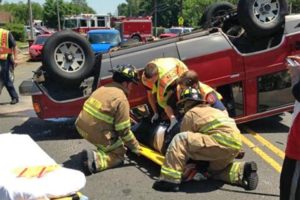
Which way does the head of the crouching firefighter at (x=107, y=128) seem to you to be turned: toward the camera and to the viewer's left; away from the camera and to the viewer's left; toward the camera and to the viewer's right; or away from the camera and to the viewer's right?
away from the camera and to the viewer's right

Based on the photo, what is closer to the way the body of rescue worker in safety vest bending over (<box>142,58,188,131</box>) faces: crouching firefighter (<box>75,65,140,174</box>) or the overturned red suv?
the crouching firefighter

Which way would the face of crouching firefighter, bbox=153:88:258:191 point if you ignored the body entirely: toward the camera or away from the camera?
away from the camera

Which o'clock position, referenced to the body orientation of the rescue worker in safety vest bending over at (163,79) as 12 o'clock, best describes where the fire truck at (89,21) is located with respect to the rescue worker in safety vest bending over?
The fire truck is roughly at 4 o'clock from the rescue worker in safety vest bending over.

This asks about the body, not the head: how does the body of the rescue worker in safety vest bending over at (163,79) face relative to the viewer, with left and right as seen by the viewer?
facing the viewer and to the left of the viewer

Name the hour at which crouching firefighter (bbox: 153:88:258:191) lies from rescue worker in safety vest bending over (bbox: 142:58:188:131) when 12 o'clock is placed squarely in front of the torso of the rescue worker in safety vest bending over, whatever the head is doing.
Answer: The crouching firefighter is roughly at 10 o'clock from the rescue worker in safety vest bending over.

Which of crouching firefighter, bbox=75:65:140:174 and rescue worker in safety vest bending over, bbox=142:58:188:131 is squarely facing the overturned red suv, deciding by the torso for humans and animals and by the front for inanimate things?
the crouching firefighter

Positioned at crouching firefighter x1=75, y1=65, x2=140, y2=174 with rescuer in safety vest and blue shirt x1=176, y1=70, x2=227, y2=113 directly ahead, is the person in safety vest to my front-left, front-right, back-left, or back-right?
back-left

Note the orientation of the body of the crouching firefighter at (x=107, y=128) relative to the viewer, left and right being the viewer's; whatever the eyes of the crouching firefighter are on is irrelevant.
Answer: facing away from the viewer and to the right of the viewer

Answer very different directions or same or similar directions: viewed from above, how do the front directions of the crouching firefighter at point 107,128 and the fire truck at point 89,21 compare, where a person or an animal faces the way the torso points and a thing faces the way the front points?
very different directions

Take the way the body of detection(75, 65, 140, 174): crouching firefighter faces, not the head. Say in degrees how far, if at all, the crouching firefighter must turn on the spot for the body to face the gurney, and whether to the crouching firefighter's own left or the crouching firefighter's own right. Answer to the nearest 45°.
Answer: approximately 135° to the crouching firefighter's own right

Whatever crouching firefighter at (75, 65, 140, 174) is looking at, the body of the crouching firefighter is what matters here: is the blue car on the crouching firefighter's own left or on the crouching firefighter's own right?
on the crouching firefighter's own left

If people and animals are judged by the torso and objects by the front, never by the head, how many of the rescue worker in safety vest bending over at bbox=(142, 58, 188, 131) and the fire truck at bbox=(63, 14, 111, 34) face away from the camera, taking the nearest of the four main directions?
0

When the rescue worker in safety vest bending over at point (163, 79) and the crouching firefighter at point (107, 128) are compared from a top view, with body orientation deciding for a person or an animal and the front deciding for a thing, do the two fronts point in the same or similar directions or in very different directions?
very different directions
